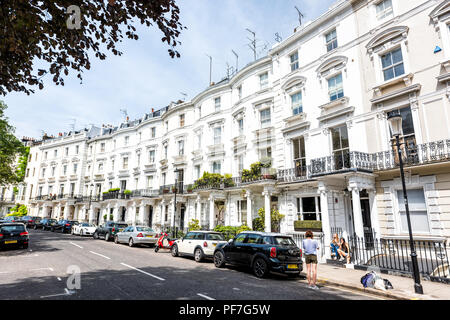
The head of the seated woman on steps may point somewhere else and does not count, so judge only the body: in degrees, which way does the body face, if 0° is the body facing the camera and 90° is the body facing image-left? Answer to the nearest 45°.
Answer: approximately 45°

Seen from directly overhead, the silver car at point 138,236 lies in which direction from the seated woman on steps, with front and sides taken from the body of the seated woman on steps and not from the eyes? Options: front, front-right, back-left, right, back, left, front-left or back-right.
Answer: front-right

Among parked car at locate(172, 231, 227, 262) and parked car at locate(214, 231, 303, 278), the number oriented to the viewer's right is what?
0

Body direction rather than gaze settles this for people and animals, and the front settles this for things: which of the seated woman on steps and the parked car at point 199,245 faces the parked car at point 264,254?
the seated woman on steps

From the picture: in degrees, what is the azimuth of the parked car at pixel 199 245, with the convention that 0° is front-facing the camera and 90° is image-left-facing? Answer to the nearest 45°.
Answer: approximately 135°

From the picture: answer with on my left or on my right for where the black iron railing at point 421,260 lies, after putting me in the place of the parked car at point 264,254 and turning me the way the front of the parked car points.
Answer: on my right

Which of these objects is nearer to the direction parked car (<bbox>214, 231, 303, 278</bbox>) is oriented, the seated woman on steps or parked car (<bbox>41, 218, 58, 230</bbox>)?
the parked car

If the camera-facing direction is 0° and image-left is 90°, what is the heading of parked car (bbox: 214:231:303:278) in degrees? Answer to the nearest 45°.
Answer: approximately 135°

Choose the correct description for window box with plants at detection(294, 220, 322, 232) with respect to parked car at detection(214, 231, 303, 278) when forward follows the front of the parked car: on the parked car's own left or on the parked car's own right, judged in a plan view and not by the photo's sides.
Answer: on the parked car's own right

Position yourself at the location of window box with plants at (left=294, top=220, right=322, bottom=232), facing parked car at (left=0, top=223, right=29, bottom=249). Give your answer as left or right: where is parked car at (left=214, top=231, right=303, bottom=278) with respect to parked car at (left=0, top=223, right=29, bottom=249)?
left

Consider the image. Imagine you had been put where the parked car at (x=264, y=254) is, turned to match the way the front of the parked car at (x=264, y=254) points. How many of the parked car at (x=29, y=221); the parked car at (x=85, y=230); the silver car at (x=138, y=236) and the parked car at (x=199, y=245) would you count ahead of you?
4

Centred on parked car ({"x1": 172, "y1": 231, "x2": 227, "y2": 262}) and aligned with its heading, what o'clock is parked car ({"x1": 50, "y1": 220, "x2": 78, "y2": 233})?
parked car ({"x1": 50, "y1": 220, "x2": 78, "y2": 233}) is roughly at 12 o'clock from parked car ({"x1": 172, "y1": 231, "x2": 227, "y2": 262}).

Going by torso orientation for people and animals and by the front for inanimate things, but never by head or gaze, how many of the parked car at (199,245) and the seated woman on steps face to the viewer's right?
0

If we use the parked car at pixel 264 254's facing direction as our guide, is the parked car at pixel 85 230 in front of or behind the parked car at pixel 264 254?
in front

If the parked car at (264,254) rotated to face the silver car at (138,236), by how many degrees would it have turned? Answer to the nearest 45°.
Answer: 0° — it already faces it

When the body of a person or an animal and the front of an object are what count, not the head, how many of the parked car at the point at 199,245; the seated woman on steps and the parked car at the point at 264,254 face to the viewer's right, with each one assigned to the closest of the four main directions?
0

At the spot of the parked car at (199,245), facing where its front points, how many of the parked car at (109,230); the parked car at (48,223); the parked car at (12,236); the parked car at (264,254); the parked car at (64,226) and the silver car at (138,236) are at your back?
1

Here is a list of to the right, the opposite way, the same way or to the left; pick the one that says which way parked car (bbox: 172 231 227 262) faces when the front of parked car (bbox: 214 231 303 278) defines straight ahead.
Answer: the same way
